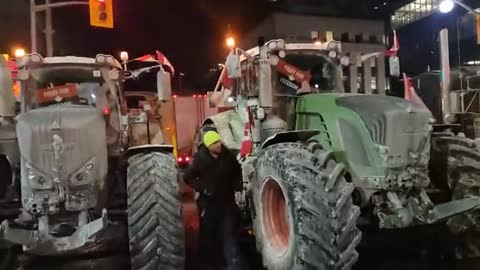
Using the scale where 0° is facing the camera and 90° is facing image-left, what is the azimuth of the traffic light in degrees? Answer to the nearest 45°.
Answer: approximately 0°

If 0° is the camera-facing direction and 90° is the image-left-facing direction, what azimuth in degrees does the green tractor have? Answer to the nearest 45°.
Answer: approximately 315°

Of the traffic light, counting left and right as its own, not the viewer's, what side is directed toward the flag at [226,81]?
front

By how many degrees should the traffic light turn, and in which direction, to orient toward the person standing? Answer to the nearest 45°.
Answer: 0° — it already faces them

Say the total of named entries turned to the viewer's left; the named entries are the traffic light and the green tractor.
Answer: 0

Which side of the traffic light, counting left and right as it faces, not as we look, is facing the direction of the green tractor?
front
